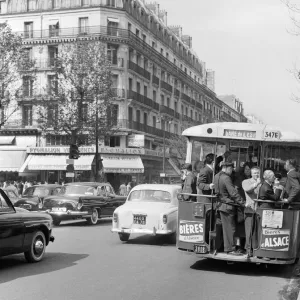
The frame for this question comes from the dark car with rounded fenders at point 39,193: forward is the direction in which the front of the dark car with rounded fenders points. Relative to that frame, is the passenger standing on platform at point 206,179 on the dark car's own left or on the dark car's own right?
on the dark car's own left

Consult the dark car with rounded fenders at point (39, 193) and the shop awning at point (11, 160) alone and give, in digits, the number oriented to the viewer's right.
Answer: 0

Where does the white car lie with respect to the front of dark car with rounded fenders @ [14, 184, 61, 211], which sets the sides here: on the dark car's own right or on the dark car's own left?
on the dark car's own left
